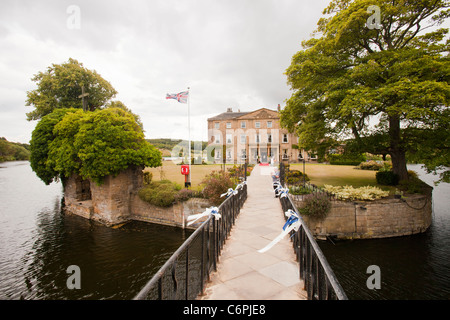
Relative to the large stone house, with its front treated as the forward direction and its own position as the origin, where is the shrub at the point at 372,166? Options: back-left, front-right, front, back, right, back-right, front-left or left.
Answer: front-left

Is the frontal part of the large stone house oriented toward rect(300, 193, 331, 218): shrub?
yes

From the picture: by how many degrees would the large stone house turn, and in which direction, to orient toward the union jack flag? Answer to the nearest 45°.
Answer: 0° — it already faces it

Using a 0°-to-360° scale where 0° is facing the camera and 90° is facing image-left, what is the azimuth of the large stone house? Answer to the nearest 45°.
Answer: approximately 0°

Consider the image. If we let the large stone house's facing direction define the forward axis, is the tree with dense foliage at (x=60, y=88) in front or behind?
in front

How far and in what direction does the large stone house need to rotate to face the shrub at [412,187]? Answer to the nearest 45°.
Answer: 0° — it already faces it
